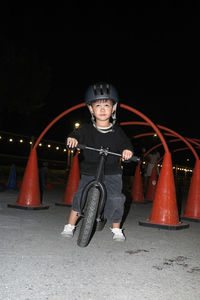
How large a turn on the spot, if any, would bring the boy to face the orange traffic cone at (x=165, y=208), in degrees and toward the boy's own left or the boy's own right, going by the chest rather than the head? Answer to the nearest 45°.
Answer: approximately 135° to the boy's own left

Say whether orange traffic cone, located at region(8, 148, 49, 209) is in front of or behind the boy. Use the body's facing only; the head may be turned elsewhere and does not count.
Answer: behind

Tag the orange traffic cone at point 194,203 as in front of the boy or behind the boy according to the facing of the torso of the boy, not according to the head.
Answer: behind

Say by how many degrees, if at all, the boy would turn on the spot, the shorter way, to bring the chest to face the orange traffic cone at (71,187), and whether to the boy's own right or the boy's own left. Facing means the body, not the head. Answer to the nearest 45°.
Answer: approximately 180°

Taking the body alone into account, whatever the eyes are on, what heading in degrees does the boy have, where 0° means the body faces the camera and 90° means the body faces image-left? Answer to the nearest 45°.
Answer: approximately 0°

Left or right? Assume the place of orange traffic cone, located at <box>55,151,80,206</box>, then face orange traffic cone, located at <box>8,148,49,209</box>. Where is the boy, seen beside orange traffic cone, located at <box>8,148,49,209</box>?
left
